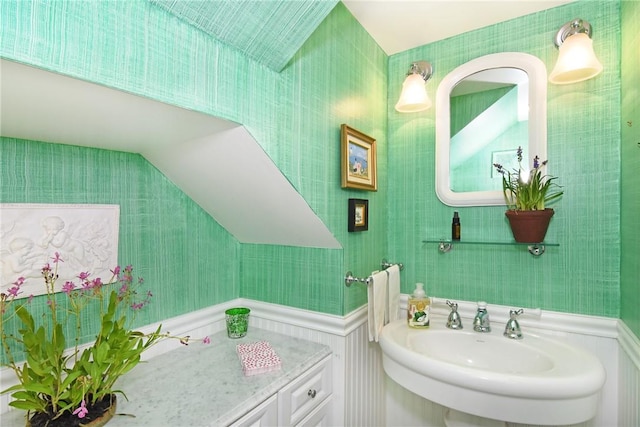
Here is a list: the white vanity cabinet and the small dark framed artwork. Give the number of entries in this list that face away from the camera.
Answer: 0

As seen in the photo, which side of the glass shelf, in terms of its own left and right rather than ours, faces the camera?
front

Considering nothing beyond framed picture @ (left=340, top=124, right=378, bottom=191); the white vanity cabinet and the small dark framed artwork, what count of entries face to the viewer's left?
0

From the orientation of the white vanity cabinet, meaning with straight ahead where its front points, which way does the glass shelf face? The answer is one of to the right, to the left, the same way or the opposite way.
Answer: to the right

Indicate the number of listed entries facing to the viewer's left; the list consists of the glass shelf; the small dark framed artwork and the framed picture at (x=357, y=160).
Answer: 0

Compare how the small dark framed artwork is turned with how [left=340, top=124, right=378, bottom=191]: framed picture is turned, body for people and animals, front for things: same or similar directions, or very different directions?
same or similar directions

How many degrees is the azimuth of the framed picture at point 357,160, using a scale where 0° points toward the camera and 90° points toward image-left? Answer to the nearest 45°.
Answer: approximately 315°

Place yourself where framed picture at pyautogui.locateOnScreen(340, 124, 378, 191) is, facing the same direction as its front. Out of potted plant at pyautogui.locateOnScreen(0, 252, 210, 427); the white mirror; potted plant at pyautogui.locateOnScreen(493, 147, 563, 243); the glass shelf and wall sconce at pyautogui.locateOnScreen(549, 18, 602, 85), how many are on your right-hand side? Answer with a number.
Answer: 1

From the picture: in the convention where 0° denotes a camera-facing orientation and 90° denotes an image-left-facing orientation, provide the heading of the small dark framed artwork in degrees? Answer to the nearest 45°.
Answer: approximately 315°

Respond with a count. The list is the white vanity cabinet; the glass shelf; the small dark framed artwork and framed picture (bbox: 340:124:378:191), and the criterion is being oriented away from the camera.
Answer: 0

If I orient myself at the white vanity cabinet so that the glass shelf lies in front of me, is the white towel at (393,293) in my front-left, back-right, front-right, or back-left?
front-left

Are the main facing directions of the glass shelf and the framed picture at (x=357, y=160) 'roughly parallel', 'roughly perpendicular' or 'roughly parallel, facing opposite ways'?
roughly perpendicular

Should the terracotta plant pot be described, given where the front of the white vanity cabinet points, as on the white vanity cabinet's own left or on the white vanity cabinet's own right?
on the white vanity cabinet's own left
